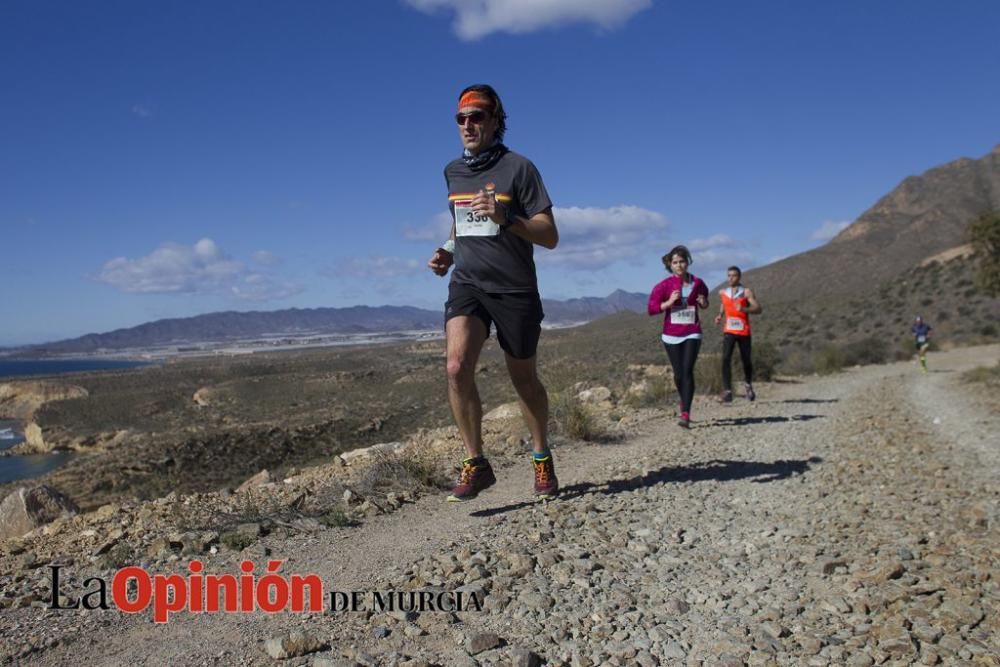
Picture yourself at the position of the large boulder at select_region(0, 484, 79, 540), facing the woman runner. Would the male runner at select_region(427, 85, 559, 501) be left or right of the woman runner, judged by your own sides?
right

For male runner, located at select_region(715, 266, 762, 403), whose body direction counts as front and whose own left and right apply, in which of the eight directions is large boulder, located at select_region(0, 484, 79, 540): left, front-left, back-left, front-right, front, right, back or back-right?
front-right

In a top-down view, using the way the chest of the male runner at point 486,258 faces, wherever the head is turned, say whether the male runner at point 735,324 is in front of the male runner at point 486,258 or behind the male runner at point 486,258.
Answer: behind

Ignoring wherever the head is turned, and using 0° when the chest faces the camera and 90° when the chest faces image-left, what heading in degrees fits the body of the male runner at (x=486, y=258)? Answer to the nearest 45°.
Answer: approximately 45°

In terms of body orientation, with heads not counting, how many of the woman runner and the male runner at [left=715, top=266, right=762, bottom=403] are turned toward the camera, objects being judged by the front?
2

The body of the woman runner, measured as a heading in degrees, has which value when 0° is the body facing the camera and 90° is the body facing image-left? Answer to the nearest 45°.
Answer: approximately 0°

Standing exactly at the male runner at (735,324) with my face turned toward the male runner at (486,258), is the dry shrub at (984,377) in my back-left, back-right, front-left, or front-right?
back-left

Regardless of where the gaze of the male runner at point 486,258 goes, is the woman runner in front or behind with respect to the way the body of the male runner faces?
behind
